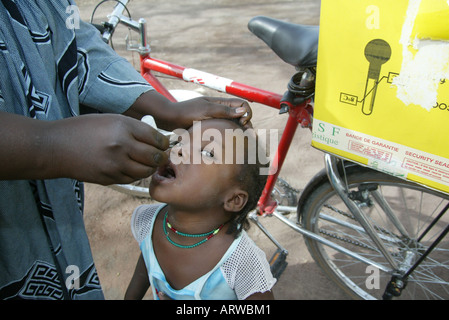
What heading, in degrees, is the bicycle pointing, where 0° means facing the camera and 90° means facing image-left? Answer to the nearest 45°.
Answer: approximately 135°

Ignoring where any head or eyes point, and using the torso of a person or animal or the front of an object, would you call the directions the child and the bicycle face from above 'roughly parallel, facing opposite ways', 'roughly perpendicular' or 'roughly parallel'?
roughly perpendicular

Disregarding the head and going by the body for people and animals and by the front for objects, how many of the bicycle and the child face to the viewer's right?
0

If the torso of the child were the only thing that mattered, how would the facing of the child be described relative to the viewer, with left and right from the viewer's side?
facing the viewer and to the left of the viewer

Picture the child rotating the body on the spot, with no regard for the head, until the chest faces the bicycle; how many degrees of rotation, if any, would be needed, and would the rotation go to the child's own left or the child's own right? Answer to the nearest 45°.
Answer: approximately 180°
